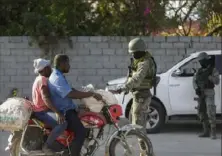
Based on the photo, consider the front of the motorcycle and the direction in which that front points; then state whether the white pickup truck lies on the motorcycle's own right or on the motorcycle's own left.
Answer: on the motorcycle's own left

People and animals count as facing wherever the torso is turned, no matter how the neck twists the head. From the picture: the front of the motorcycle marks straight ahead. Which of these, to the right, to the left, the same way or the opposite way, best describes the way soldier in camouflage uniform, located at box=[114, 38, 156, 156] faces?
the opposite way

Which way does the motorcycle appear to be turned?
to the viewer's right

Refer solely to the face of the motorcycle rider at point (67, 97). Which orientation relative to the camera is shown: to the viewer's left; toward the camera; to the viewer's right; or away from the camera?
to the viewer's right

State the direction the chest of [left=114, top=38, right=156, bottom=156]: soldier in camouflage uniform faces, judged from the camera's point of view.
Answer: to the viewer's left

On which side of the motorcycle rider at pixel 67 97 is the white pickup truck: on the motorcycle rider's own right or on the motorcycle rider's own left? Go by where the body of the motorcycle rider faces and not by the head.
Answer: on the motorcycle rider's own left

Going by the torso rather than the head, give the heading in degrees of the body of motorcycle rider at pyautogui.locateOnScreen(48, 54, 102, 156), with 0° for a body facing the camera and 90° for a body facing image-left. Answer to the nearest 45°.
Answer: approximately 270°

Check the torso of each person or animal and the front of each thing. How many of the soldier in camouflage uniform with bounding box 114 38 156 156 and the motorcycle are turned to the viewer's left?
1
